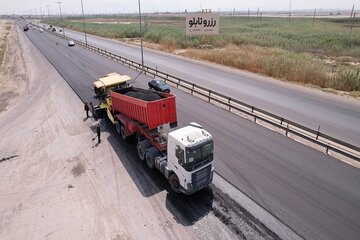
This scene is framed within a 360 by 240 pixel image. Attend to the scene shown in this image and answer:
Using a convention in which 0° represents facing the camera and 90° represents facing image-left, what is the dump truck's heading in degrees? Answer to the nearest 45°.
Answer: approximately 315°

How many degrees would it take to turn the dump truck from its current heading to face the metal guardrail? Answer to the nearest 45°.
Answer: approximately 90° to its left

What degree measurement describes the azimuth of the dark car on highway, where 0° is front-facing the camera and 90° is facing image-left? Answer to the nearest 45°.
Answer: approximately 315°

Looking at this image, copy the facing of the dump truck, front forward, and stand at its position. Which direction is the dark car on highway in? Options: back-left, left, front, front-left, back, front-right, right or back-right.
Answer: back-left

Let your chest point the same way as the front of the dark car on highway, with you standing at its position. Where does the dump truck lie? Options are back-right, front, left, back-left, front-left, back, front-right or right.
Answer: front-right
